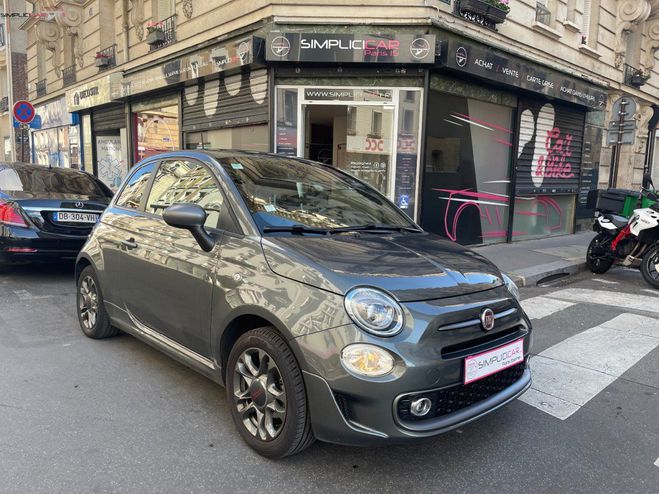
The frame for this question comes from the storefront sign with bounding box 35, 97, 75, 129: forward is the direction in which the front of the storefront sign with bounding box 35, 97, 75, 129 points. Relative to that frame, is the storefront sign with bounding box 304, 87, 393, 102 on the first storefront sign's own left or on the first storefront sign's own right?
on the first storefront sign's own left

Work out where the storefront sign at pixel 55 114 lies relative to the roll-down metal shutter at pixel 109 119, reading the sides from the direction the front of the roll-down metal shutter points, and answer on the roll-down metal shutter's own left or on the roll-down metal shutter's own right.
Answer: on the roll-down metal shutter's own right

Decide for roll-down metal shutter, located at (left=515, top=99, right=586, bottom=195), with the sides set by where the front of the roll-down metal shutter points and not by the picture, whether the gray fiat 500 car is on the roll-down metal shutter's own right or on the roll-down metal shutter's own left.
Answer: on the roll-down metal shutter's own right

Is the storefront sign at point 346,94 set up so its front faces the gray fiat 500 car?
yes

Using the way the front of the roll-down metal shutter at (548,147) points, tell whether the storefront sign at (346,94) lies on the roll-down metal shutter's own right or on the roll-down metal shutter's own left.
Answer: on the roll-down metal shutter's own right

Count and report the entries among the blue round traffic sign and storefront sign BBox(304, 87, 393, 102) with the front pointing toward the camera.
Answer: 2

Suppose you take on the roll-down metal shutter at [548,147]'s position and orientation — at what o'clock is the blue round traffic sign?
The blue round traffic sign is roughly at 4 o'clock from the roll-down metal shutter.
